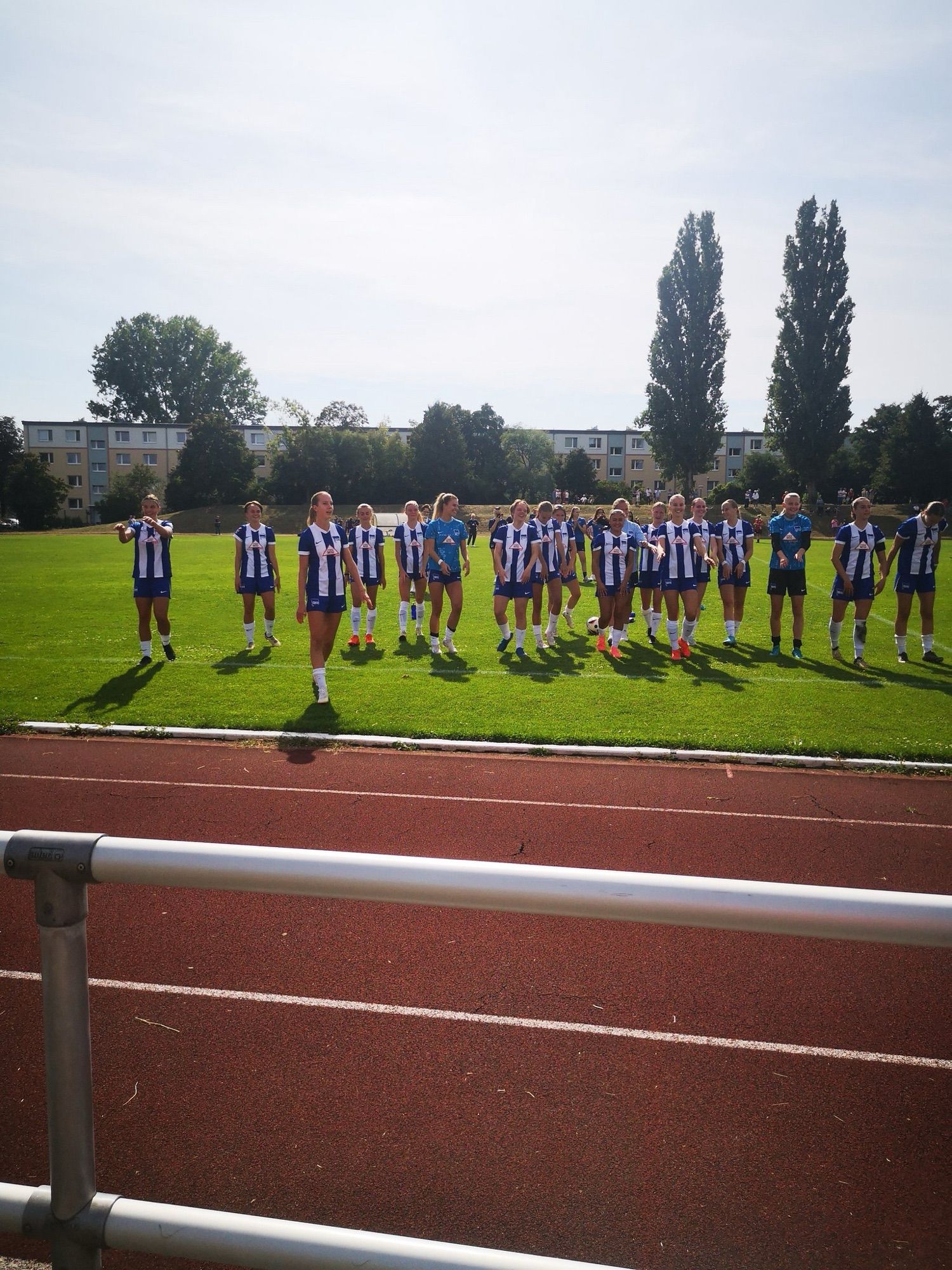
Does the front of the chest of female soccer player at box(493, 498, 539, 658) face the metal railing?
yes

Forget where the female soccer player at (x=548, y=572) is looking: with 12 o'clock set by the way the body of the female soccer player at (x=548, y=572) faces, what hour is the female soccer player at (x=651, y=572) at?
the female soccer player at (x=651, y=572) is roughly at 9 o'clock from the female soccer player at (x=548, y=572).

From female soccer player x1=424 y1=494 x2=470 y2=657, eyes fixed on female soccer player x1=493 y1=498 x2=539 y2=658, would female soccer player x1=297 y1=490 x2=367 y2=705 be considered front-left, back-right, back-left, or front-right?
back-right

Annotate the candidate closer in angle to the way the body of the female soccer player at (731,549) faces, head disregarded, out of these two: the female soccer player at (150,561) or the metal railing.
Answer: the metal railing

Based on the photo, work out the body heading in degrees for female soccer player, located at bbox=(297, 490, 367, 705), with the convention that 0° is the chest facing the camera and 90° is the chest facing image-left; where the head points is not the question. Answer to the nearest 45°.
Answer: approximately 315°
